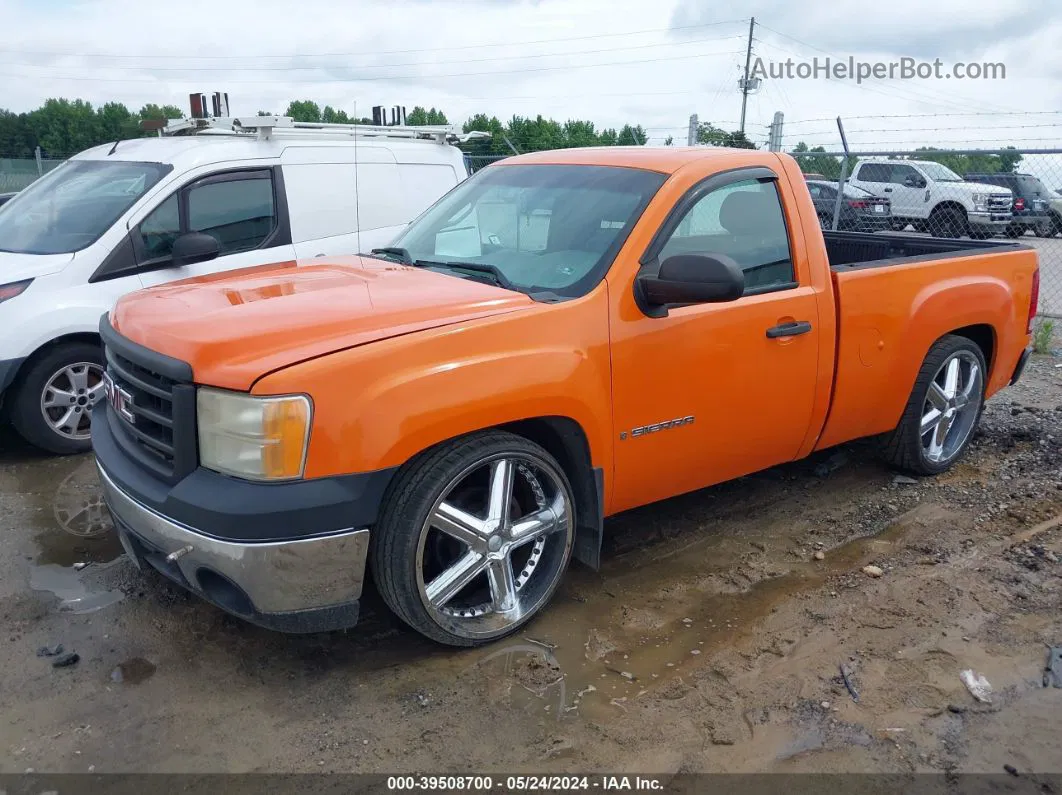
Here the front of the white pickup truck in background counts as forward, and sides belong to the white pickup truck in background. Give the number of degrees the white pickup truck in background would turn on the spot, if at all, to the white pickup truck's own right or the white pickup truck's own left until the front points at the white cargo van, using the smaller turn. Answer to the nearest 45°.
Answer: approximately 45° to the white pickup truck's own right

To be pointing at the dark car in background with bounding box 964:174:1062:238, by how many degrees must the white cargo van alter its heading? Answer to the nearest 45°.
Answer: approximately 180°

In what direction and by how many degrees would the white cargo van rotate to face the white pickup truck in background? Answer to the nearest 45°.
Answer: approximately 180°

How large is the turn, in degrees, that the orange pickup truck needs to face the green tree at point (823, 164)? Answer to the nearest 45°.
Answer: approximately 135° to its right

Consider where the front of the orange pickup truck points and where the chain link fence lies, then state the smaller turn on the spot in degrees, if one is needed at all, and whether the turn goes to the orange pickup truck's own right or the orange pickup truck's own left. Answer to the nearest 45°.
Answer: approximately 180°

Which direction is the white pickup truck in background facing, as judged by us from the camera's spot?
facing the viewer and to the right of the viewer

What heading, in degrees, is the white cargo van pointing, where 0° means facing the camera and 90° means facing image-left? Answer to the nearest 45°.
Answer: approximately 45°

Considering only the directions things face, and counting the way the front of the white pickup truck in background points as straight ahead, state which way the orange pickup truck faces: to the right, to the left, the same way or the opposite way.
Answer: to the right

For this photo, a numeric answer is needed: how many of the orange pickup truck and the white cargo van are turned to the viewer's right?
0

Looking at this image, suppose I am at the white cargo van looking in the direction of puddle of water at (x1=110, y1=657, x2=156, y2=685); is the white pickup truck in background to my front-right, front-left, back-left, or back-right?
back-left

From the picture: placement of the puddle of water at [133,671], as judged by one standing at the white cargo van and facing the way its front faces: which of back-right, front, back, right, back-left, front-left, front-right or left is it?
front-left

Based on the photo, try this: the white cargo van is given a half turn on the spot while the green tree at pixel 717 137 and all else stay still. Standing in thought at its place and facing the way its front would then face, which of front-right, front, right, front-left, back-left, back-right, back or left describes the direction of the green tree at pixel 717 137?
front
